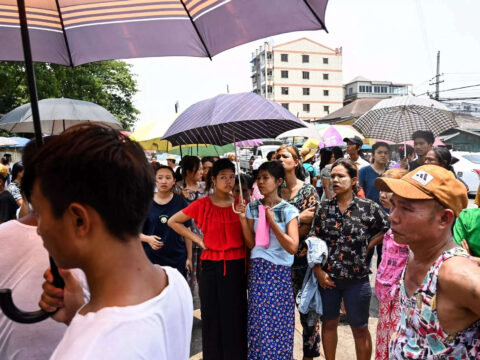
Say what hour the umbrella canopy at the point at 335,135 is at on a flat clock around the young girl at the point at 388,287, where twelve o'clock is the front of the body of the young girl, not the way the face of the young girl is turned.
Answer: The umbrella canopy is roughly at 4 o'clock from the young girl.

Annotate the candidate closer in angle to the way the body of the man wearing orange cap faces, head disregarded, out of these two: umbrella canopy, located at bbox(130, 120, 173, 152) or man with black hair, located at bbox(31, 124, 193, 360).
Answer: the man with black hair

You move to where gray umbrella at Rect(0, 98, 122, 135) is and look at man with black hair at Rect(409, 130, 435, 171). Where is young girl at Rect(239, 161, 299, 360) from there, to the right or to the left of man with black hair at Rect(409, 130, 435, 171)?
right

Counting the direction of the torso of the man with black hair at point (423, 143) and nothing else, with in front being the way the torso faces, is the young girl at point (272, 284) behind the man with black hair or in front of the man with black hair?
in front

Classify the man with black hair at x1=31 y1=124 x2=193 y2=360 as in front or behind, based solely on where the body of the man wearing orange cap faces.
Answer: in front

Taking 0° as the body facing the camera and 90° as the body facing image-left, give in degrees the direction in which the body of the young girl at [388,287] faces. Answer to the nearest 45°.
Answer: approximately 45°

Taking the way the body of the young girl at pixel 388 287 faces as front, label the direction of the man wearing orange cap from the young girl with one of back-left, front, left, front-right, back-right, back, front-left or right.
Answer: front-left

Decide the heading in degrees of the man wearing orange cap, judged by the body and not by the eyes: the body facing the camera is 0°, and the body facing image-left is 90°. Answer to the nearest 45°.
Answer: approximately 45°

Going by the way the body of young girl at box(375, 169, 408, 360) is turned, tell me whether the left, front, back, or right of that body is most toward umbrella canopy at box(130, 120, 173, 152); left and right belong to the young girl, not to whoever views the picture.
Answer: right

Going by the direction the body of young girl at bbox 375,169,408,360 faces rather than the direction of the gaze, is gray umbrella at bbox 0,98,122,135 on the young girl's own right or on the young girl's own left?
on the young girl's own right
